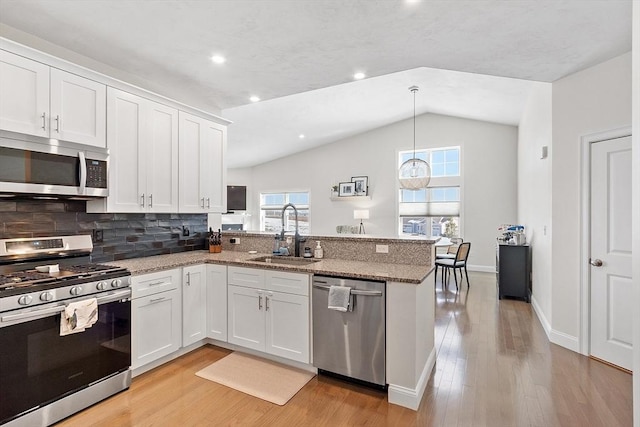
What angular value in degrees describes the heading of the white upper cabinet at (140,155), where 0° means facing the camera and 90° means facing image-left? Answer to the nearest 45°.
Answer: approximately 315°

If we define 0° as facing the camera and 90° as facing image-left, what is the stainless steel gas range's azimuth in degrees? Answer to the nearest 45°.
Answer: approximately 315°

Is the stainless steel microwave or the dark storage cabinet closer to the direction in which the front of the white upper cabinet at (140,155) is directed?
the dark storage cabinet

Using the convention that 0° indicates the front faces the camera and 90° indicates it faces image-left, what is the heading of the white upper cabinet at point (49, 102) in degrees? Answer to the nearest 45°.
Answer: approximately 315°

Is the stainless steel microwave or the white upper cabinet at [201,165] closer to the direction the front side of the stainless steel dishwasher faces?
the stainless steel microwave

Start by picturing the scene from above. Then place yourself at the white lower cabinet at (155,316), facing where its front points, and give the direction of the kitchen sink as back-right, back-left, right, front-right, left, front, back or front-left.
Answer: front-left

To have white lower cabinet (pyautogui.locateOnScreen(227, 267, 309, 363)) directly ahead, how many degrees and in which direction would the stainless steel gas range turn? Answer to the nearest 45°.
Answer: approximately 45° to its left

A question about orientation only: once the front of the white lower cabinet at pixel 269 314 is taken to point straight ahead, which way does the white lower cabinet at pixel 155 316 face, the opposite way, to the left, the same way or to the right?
to the left
